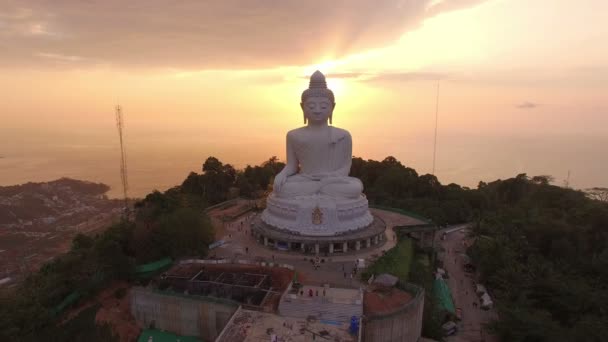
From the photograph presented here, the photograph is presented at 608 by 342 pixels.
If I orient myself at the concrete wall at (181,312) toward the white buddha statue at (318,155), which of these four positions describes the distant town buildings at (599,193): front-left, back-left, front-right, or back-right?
front-right

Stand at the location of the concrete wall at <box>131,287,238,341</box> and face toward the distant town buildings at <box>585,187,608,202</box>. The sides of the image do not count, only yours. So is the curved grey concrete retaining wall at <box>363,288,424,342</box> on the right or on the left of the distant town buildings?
right

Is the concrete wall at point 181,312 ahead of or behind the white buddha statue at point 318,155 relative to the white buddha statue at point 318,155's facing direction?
ahead

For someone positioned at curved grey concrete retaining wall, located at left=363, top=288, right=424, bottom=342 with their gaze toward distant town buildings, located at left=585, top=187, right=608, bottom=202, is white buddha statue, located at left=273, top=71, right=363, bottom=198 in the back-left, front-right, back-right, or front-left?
front-left

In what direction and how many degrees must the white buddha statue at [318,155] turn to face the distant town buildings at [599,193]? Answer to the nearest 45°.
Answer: approximately 135° to its left

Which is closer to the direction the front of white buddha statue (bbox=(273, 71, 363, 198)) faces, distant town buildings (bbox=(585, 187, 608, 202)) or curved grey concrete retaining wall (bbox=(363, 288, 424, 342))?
the curved grey concrete retaining wall

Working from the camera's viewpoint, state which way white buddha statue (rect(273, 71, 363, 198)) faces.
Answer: facing the viewer

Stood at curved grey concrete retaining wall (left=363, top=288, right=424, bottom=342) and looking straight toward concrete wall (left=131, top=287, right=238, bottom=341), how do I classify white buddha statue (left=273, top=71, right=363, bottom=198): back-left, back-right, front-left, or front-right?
front-right

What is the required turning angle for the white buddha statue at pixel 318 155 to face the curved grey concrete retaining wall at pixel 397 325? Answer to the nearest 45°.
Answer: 0° — it already faces it

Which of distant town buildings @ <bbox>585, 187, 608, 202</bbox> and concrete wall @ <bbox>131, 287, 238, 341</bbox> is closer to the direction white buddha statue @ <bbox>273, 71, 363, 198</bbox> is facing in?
the concrete wall
